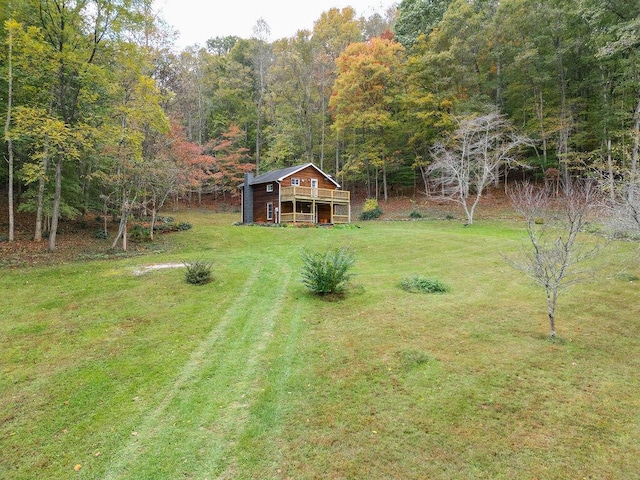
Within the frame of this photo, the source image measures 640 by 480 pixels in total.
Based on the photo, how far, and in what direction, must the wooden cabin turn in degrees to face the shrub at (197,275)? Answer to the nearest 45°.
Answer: approximately 45° to its right

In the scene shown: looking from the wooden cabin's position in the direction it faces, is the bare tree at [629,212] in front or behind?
in front

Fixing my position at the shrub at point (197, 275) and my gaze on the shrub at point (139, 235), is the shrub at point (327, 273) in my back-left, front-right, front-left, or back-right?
back-right

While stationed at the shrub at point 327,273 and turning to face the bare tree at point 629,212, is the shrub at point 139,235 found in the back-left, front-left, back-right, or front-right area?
back-left

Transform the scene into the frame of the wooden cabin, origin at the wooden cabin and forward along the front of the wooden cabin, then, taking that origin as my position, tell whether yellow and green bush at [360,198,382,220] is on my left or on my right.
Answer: on my left

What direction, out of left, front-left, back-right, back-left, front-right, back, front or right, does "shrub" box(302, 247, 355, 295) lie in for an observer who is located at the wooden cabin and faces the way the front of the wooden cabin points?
front-right

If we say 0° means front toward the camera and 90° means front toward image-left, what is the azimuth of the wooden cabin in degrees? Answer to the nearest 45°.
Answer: approximately 315°
